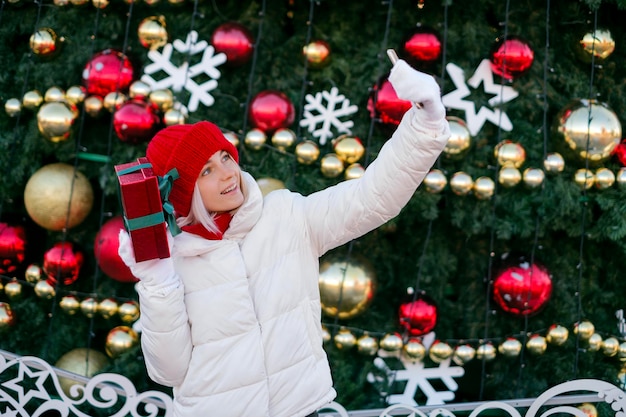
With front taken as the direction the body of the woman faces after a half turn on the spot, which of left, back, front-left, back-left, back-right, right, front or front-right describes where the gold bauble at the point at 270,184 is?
front

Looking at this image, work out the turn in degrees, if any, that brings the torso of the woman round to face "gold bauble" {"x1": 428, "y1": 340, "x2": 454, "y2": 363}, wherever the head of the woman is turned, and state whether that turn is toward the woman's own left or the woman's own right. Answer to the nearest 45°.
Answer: approximately 135° to the woman's own left

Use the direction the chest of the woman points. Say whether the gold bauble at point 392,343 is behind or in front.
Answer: behind

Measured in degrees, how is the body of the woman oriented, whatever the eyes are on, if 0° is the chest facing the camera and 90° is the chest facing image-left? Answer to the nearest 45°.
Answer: approximately 0°

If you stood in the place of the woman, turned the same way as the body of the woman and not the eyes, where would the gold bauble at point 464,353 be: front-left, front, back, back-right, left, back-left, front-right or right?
back-left

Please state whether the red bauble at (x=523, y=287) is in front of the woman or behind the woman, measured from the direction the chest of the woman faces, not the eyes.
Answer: behind

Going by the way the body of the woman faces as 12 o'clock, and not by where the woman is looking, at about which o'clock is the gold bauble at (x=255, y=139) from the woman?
The gold bauble is roughly at 6 o'clock from the woman.

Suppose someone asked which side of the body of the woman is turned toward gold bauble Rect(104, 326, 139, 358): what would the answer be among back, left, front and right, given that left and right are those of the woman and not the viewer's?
back

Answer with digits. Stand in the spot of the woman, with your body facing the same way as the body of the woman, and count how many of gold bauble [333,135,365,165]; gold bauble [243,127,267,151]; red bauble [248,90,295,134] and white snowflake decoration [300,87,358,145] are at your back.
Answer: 4

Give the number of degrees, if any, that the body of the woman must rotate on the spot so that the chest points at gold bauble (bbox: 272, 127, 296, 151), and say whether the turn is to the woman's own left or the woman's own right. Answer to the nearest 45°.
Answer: approximately 180°

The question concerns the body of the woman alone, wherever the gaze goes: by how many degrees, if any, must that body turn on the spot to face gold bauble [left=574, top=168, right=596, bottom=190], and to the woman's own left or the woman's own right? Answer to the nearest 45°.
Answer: approximately 135° to the woman's own left
